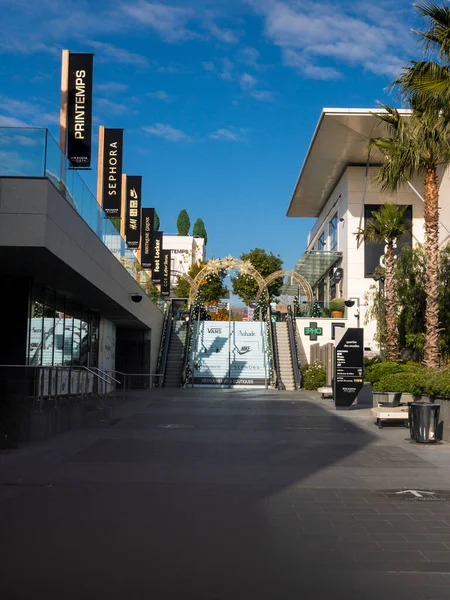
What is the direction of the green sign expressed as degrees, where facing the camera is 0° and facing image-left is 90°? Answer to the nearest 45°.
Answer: approximately 0°

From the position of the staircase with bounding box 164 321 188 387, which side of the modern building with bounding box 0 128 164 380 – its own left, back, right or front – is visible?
left

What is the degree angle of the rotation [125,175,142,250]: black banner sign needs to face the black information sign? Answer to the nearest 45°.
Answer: approximately 45° to its left

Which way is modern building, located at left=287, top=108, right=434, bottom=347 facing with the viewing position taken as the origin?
facing to the left of the viewer

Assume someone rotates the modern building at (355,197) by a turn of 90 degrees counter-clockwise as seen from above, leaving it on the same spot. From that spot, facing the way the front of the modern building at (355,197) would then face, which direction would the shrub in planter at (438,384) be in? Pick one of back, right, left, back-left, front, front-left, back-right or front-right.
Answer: front

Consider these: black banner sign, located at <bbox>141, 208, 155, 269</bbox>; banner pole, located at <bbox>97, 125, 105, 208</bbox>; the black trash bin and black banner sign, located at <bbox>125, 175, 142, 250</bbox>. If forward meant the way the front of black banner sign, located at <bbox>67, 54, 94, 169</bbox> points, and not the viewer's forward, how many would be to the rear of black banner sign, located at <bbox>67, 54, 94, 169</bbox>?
3

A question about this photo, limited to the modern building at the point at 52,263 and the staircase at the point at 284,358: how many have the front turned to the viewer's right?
1

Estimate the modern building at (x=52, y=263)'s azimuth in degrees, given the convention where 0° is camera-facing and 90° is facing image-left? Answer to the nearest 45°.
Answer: approximately 270°

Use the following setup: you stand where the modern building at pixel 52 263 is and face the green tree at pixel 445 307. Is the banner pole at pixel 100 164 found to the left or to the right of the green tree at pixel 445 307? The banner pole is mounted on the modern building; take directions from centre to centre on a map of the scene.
left

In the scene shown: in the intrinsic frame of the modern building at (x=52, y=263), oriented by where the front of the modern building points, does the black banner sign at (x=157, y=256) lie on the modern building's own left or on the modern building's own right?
on the modern building's own left

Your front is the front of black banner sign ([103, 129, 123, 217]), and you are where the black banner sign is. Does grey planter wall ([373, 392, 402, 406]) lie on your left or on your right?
on your left
